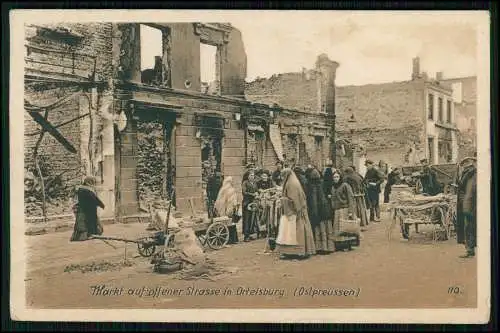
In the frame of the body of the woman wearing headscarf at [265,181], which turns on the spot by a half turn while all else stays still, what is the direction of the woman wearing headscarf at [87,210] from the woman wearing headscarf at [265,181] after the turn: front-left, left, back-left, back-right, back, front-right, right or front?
left

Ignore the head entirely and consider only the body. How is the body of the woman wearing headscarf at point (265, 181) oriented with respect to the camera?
toward the camera

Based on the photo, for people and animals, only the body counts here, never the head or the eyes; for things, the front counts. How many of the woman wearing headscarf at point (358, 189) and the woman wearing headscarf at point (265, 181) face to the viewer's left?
1
